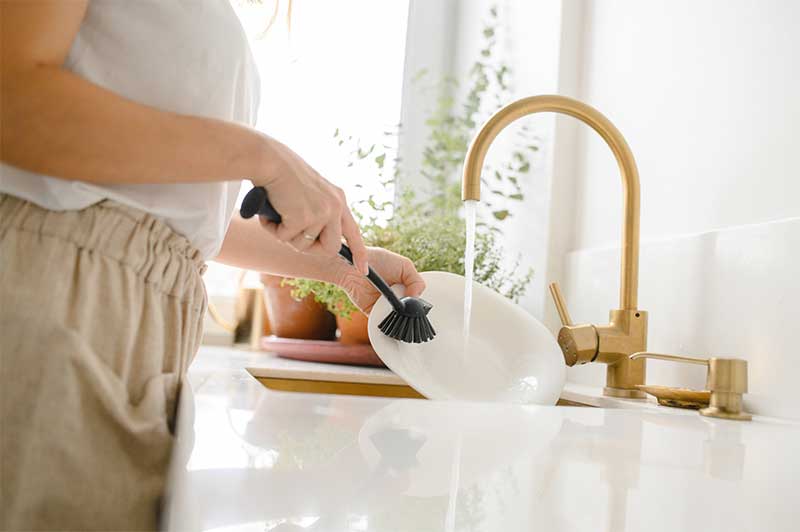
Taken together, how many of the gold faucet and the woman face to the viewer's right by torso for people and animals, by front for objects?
1

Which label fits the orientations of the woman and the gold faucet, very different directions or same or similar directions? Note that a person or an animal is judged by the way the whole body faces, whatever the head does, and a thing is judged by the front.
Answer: very different directions

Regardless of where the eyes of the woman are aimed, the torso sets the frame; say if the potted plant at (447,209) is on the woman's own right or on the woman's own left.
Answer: on the woman's own left

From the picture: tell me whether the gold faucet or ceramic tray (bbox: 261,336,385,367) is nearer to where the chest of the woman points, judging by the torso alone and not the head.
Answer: the gold faucet

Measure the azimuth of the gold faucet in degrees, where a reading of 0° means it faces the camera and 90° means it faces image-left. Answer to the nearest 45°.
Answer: approximately 90°

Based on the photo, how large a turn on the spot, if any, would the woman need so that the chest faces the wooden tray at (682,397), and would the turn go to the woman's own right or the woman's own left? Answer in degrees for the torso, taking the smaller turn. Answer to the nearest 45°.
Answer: approximately 45° to the woman's own left

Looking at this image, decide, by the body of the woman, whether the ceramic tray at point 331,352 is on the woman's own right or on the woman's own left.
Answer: on the woman's own left

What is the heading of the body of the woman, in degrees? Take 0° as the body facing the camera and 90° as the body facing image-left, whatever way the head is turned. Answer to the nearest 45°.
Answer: approximately 270°
